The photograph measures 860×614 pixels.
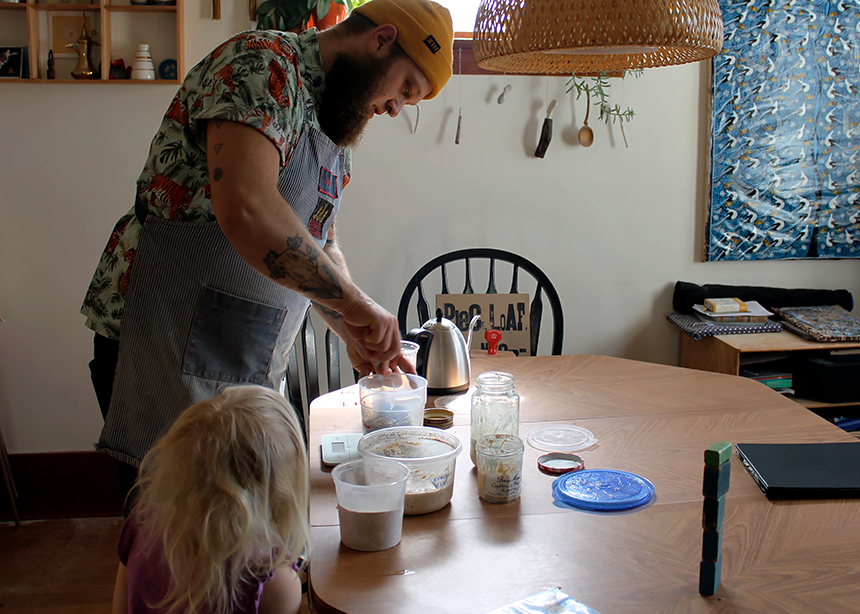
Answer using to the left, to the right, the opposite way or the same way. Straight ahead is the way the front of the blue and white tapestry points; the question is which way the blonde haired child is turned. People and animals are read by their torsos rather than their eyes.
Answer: the opposite way

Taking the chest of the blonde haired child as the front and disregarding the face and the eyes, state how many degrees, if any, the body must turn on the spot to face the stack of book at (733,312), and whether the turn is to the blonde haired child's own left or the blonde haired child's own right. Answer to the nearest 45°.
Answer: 0° — they already face it

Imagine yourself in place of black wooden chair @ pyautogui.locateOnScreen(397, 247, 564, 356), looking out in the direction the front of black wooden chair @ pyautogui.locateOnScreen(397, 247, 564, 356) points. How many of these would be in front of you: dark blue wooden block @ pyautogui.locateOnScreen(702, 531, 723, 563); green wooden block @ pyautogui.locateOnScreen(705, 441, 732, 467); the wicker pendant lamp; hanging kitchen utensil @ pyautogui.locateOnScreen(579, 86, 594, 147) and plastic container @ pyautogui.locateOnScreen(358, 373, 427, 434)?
4

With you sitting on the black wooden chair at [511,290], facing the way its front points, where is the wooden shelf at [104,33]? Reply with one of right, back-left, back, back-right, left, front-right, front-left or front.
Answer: right

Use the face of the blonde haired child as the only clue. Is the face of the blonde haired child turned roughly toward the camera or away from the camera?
away from the camera

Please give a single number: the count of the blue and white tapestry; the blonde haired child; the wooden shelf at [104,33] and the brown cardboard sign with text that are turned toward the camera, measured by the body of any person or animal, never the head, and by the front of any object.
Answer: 3

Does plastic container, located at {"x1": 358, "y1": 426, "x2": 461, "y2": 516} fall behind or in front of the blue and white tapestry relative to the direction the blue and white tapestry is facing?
in front

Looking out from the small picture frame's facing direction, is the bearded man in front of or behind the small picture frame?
in front

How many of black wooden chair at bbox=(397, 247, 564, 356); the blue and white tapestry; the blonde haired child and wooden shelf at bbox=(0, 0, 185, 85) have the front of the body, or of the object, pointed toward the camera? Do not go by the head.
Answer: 3

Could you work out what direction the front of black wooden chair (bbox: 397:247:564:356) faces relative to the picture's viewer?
facing the viewer

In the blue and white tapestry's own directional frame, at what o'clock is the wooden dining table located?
The wooden dining table is roughly at 12 o'clock from the blue and white tapestry.

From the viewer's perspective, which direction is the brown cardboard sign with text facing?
toward the camera

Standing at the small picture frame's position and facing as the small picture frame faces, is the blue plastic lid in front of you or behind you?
in front

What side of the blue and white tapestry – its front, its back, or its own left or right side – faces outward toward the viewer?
front
